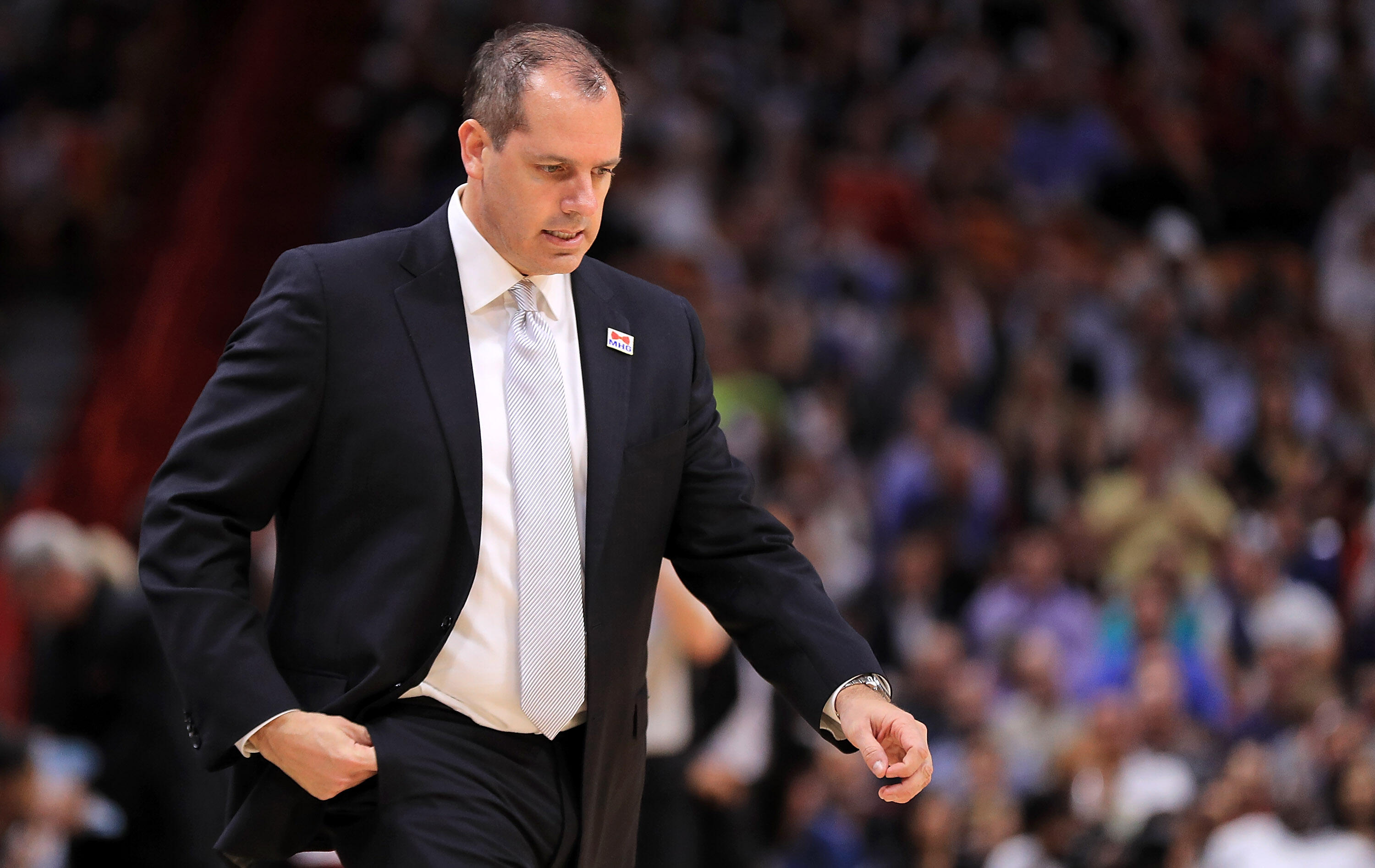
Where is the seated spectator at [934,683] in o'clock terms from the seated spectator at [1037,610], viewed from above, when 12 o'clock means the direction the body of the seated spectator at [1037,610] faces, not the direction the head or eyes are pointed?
the seated spectator at [934,683] is roughly at 1 o'clock from the seated spectator at [1037,610].

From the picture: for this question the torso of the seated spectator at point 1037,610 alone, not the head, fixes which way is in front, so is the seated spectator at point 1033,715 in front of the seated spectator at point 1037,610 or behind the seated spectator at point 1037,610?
in front

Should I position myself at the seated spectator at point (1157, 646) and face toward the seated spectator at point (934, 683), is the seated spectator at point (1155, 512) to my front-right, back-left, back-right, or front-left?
back-right

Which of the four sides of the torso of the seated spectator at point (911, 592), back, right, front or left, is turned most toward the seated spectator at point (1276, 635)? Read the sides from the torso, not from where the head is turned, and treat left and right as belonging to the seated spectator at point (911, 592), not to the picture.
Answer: left

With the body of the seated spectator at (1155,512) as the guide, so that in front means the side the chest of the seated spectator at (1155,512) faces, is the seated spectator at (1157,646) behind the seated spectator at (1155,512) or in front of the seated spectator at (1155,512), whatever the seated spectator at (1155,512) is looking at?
in front

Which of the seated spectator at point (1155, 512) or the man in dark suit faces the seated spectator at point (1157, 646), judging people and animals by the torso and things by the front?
the seated spectator at point (1155, 512)

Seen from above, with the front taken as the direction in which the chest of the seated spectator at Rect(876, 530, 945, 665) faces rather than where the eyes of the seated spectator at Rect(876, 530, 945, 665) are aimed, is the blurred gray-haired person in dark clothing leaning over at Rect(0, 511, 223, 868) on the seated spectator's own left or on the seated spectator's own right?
on the seated spectator's own right

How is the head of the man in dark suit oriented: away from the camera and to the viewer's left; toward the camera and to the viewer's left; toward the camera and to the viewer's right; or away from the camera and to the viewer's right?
toward the camera and to the viewer's right

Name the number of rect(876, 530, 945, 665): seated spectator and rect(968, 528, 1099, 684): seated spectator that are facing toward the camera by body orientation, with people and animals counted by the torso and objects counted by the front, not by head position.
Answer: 2

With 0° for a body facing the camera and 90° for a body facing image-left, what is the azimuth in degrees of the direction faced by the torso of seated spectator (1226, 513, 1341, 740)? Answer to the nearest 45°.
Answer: approximately 45°

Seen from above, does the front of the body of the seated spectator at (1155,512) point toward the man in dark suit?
yes

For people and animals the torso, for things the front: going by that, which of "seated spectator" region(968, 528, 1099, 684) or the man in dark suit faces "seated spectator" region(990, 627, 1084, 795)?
"seated spectator" region(968, 528, 1099, 684)

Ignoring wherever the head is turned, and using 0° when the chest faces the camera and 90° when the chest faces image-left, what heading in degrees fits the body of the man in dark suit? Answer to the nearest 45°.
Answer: approximately 315°
